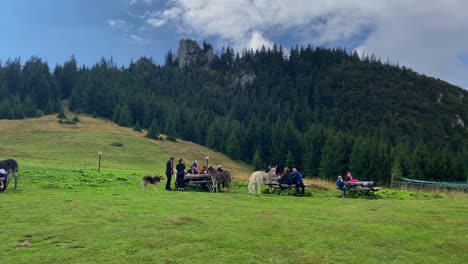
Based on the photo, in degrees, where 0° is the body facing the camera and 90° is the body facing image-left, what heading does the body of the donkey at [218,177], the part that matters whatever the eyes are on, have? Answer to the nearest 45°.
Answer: approximately 90°

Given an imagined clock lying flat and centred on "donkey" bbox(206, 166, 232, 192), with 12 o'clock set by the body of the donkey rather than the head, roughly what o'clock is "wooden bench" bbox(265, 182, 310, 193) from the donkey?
The wooden bench is roughly at 6 o'clock from the donkey.

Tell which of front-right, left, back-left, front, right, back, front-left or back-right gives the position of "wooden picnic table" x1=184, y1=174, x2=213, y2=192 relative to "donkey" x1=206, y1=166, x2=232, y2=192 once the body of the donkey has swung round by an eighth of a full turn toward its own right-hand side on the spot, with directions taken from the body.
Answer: front

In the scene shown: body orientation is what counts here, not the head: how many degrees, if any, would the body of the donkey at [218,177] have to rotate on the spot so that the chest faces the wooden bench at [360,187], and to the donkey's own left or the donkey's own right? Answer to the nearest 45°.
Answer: approximately 180°
